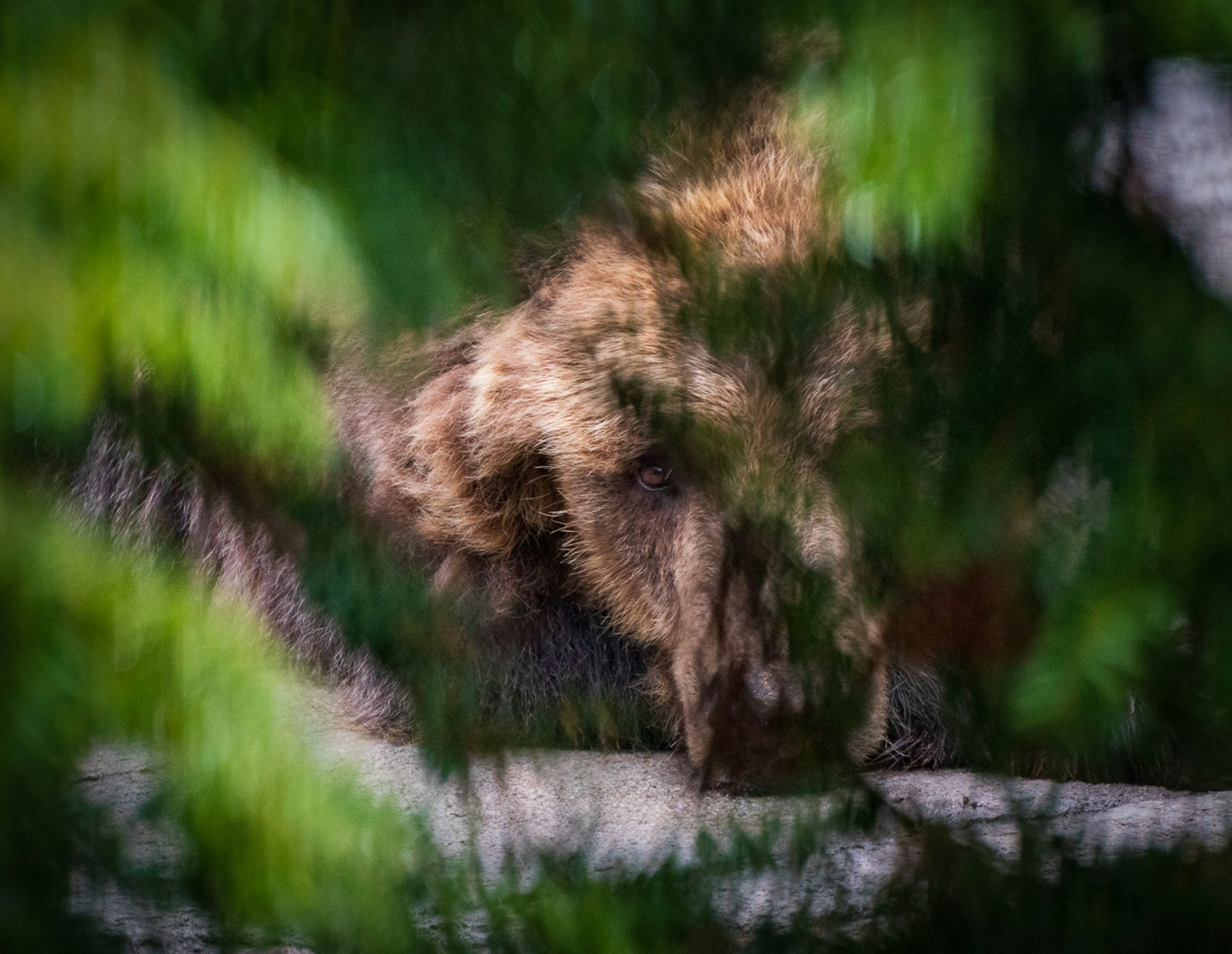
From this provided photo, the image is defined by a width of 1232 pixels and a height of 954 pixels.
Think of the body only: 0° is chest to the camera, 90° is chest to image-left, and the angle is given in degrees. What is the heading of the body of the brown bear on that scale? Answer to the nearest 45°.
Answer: approximately 315°
